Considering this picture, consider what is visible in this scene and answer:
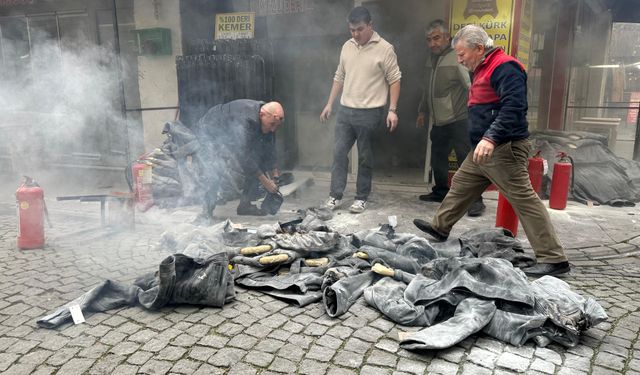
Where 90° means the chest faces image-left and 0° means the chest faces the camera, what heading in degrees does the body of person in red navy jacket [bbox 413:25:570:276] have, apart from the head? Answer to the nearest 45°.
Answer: approximately 90°

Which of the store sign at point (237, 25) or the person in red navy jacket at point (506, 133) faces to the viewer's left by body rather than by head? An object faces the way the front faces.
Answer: the person in red navy jacket

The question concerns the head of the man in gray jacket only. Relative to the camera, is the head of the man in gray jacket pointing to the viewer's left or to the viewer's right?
to the viewer's left

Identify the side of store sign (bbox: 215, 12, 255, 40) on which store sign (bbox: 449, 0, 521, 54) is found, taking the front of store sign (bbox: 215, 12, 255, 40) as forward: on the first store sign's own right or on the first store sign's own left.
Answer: on the first store sign's own left

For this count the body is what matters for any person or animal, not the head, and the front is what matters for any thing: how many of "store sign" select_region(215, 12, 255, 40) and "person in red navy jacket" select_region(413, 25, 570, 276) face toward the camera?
1

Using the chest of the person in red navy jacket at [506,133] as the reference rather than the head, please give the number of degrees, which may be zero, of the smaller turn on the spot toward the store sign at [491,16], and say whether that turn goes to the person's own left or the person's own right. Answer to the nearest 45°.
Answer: approximately 90° to the person's own right

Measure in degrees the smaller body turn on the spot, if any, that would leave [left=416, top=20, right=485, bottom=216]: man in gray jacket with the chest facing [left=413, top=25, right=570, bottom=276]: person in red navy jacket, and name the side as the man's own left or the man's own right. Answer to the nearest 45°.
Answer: approximately 45° to the man's own left

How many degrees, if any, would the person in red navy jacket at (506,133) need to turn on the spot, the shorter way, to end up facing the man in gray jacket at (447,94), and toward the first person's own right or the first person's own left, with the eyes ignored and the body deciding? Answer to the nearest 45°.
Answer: approximately 90° to the first person's own right
